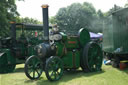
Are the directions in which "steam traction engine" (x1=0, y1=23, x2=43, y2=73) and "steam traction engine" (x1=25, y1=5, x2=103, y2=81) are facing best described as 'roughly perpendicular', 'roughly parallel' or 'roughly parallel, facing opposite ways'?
roughly parallel

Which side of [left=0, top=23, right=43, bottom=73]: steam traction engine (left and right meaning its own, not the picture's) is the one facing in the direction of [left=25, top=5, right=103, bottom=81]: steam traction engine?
left

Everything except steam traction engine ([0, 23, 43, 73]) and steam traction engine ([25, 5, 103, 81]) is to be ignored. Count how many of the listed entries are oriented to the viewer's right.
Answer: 0

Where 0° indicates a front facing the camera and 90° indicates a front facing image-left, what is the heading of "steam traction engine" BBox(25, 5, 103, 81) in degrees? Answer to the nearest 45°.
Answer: approximately 45°

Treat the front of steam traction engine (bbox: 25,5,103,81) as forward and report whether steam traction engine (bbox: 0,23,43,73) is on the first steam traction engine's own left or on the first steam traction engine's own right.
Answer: on the first steam traction engine's own right

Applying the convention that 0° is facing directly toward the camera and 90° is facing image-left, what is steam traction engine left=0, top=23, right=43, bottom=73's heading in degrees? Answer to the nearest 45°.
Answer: approximately 45°
